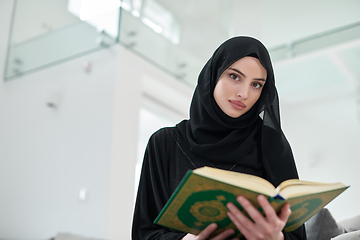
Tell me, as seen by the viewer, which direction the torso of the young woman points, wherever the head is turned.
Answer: toward the camera

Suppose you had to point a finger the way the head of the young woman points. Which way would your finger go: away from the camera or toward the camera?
toward the camera
